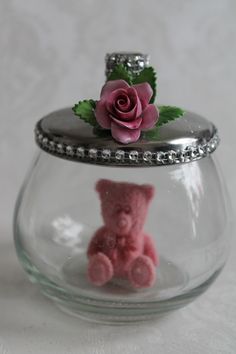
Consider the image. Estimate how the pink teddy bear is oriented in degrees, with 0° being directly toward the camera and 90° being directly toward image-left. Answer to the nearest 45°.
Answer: approximately 0°
